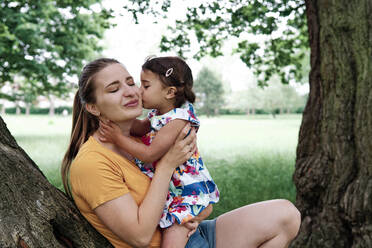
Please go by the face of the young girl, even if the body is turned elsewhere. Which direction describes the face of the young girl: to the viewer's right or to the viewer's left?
to the viewer's left

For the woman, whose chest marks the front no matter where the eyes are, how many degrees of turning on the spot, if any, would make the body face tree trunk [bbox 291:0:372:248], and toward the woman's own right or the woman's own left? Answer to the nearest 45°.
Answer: approximately 45° to the woman's own left

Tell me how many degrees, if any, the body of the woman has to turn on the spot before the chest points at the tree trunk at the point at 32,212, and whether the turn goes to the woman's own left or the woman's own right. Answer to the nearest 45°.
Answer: approximately 135° to the woman's own right

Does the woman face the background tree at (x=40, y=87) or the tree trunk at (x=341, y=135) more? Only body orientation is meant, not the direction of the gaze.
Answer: the tree trunk

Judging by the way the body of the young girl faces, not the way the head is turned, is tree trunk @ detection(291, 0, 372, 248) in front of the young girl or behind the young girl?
behind

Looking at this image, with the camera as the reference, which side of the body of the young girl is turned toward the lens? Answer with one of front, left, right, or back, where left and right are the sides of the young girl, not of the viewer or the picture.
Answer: left
